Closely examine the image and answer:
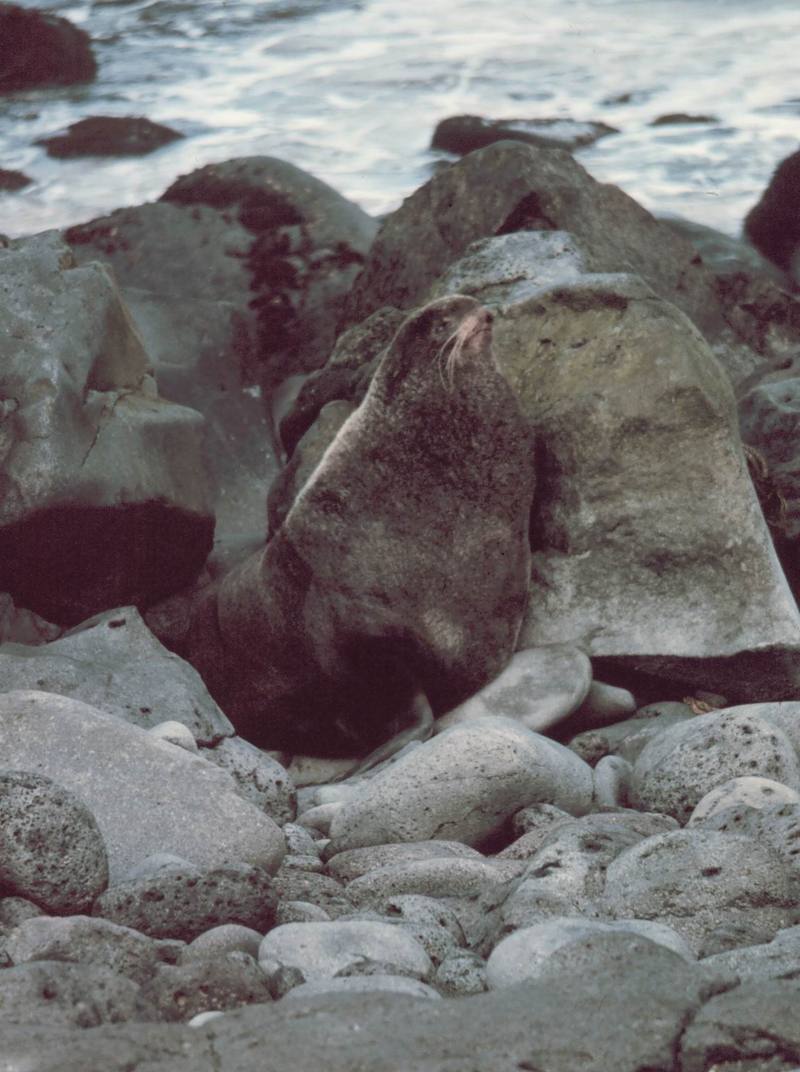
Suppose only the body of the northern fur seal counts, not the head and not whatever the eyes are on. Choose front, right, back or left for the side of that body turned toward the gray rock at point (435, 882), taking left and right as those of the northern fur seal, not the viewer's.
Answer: right

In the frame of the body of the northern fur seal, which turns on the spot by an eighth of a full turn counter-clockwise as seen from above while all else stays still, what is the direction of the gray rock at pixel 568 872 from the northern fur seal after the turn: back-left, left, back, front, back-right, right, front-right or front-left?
back-right

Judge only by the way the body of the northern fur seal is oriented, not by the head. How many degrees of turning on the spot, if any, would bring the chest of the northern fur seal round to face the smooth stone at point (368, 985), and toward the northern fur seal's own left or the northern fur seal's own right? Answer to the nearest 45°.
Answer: approximately 90° to the northern fur seal's own right

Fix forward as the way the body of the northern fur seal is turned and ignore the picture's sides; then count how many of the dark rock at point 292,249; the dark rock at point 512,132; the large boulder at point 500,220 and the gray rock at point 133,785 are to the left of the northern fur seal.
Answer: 3

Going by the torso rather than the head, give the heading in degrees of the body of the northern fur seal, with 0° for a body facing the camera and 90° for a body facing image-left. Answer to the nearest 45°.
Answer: approximately 270°

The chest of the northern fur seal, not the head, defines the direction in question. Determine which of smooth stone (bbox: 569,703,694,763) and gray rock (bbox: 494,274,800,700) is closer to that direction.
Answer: the gray rock

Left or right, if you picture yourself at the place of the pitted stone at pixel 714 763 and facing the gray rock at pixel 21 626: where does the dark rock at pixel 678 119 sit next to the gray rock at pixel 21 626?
right

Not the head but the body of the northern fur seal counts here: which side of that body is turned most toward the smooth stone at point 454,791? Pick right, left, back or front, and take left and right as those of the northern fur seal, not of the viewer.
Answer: right

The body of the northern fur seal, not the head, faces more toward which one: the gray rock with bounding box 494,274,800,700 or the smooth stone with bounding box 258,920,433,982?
the gray rock

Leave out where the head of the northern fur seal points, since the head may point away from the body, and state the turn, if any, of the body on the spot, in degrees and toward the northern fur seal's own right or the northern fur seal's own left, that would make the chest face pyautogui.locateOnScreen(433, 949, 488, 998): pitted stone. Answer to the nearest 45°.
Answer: approximately 90° to the northern fur seal's own right

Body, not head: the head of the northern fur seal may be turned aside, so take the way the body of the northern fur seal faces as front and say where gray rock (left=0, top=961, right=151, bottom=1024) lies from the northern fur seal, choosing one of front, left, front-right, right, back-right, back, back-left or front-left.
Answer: right

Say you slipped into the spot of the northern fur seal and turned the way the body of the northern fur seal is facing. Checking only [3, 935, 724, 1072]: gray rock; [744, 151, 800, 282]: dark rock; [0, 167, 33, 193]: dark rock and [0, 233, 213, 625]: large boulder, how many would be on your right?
1

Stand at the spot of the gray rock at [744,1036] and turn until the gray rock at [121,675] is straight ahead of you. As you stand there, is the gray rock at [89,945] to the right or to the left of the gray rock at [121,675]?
left
